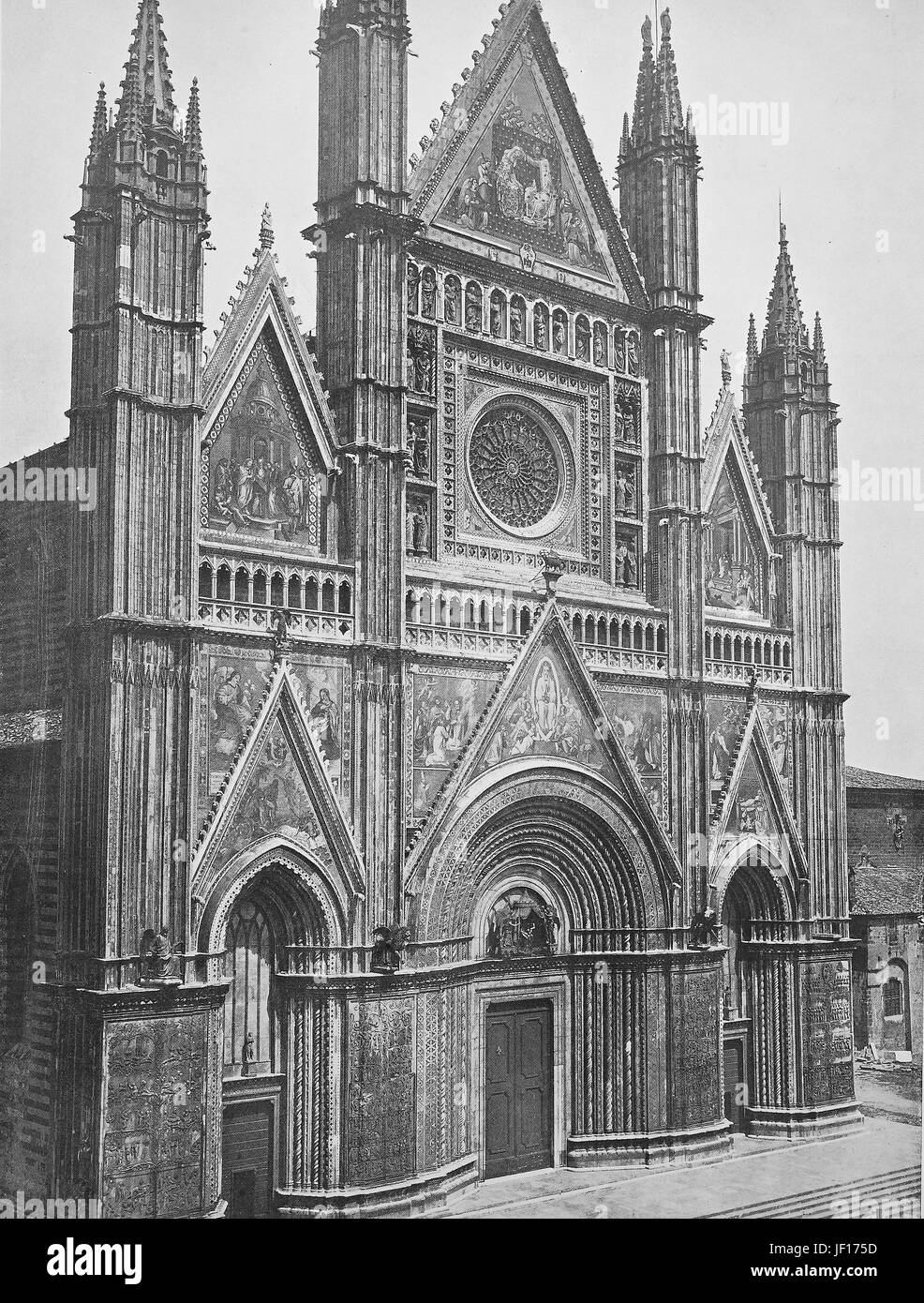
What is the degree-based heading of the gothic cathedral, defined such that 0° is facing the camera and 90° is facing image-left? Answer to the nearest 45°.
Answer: approximately 315°

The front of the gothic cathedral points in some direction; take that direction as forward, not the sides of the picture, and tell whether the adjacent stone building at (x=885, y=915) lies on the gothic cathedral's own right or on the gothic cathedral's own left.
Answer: on the gothic cathedral's own left
